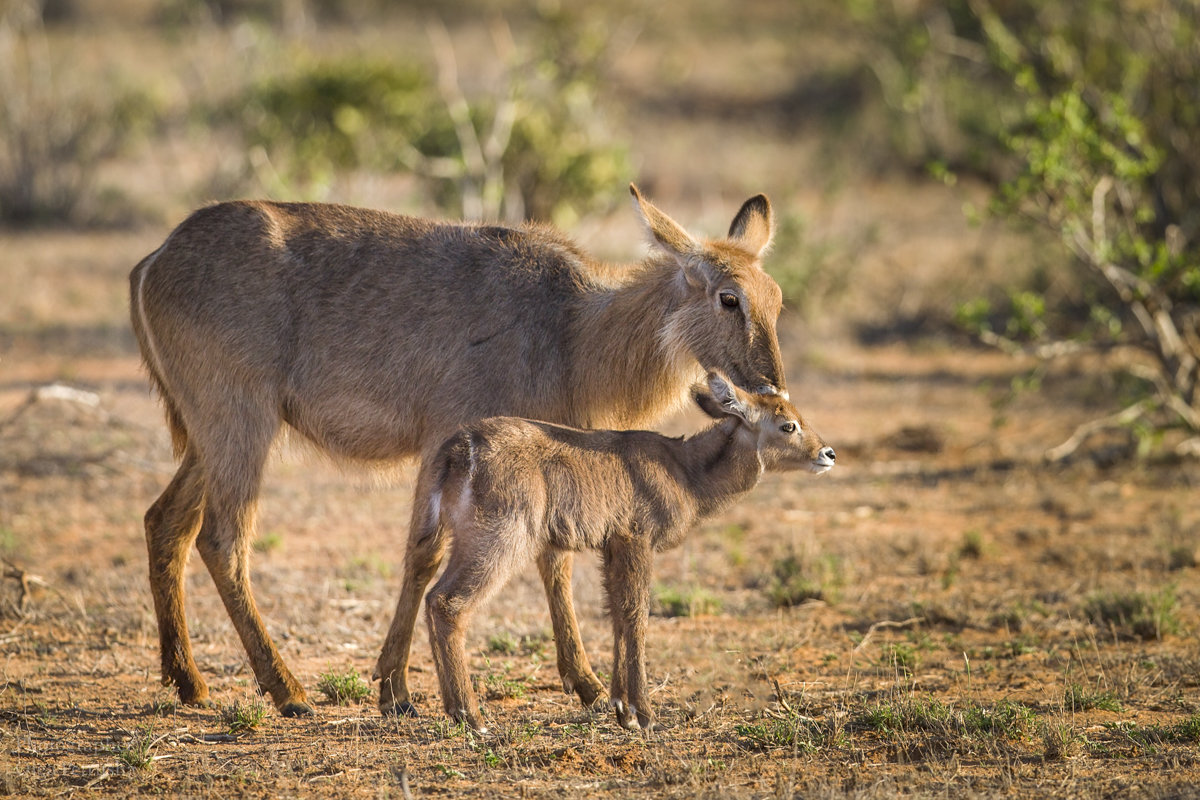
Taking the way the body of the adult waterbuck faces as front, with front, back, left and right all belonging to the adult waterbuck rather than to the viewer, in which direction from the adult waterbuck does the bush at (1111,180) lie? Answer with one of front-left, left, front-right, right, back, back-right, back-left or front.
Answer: front-left

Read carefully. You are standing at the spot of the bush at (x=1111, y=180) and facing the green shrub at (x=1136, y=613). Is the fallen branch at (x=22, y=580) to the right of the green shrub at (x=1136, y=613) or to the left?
right

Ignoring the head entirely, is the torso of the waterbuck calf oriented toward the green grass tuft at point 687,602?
no

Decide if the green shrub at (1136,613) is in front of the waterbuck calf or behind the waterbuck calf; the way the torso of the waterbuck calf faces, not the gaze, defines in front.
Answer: in front

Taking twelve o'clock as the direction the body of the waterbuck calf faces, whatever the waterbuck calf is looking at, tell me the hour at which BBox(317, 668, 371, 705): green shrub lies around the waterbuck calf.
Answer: The green shrub is roughly at 7 o'clock from the waterbuck calf.

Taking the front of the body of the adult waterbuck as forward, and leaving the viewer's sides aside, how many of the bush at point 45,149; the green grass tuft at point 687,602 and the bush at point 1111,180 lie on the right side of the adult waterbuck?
0

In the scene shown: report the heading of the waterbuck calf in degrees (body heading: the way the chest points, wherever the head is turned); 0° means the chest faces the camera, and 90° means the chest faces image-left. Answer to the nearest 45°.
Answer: approximately 270°

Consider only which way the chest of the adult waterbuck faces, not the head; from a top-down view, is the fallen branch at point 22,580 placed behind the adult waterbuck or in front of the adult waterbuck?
behind

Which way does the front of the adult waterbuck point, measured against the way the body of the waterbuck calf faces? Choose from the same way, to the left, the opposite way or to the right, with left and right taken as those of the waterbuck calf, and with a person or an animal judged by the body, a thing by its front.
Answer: the same way

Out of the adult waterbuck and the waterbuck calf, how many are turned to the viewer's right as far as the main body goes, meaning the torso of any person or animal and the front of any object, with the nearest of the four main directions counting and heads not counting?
2

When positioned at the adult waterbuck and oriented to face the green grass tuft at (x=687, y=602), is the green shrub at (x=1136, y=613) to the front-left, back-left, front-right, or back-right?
front-right

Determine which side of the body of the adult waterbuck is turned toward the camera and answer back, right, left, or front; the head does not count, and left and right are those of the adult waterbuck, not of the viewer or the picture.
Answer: right

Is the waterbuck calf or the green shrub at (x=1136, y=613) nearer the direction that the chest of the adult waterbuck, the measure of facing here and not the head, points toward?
the green shrub
